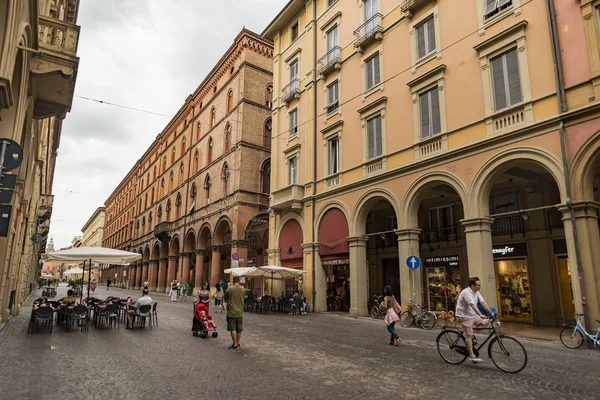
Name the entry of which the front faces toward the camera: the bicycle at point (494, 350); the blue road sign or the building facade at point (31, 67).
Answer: the blue road sign

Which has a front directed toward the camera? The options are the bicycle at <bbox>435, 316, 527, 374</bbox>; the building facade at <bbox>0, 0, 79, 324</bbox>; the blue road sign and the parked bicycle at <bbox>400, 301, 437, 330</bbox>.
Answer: the blue road sign

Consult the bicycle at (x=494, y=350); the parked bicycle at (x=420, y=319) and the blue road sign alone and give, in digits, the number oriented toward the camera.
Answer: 1

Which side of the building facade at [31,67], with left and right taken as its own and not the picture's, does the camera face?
right

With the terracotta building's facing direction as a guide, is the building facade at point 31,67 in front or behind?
in front

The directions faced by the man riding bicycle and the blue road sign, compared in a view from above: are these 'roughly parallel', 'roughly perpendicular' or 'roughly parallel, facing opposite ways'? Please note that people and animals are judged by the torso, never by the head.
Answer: roughly perpendicular

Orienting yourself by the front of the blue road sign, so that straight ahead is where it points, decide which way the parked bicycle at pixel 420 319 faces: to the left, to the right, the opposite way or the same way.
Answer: to the right

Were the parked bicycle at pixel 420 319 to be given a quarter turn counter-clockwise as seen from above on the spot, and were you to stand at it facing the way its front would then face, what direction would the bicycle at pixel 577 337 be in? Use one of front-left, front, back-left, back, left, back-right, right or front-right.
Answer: front-left

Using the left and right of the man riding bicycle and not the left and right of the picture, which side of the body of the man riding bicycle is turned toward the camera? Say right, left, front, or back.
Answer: right

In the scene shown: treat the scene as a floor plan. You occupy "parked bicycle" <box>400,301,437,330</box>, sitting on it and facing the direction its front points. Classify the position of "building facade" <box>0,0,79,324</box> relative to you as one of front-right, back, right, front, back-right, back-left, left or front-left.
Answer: front-left

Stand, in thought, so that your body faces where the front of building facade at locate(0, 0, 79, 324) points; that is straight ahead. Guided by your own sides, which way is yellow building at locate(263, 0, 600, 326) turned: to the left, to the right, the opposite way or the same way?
the opposite way

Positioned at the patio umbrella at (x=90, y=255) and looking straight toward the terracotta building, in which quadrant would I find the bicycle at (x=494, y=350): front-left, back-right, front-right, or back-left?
back-right

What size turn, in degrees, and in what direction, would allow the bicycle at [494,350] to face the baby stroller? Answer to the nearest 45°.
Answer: approximately 180°

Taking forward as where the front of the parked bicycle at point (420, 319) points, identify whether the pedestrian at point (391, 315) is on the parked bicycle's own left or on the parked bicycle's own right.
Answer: on the parked bicycle's own left

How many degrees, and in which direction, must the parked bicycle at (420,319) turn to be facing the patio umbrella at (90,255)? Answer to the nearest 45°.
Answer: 0° — it already faces it

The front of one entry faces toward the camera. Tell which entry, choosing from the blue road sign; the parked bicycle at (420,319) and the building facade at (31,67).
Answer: the blue road sign

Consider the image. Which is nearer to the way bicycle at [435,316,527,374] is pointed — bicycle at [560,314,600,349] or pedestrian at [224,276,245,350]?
the bicycle
